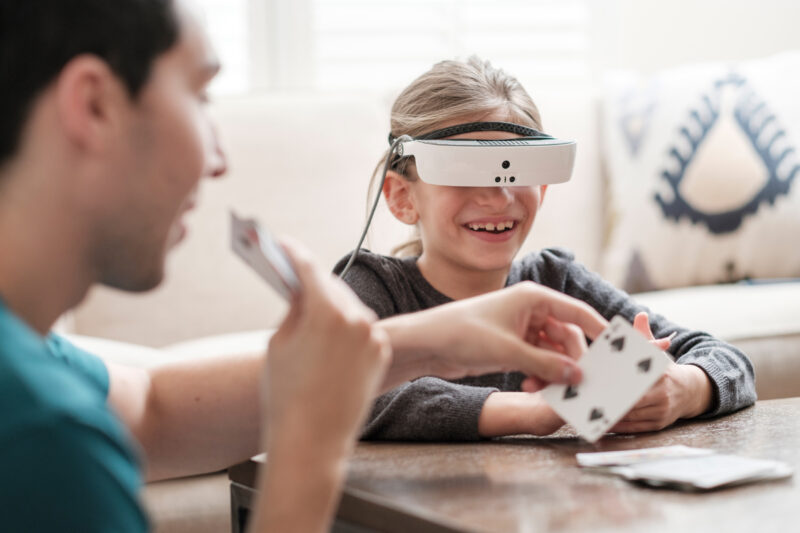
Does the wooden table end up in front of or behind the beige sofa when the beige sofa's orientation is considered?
in front

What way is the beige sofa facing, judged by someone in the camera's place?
facing the viewer

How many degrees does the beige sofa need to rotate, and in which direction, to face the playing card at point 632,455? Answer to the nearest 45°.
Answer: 0° — it already faces it

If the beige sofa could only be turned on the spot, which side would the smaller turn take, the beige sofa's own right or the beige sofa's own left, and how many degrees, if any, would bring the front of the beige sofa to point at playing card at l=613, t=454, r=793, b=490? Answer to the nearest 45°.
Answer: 0° — it already faces it
